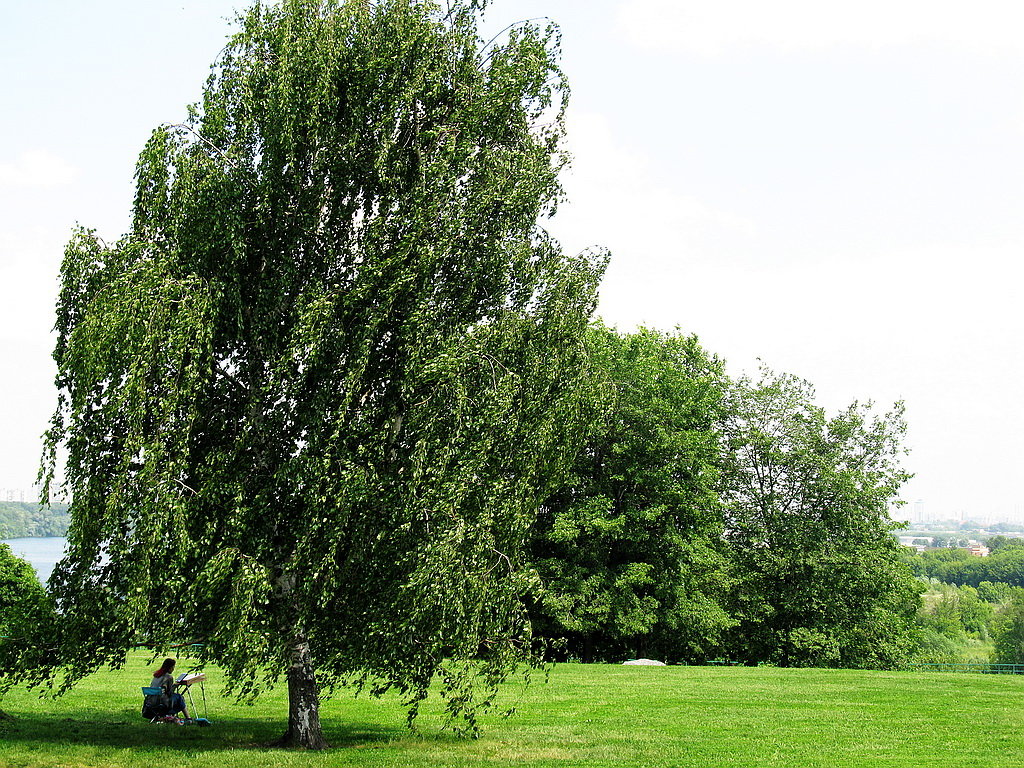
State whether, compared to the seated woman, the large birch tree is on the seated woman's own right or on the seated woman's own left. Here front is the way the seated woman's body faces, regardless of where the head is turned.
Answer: on the seated woman's own right

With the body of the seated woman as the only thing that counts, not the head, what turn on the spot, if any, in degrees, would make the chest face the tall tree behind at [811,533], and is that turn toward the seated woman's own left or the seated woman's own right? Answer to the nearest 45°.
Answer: approximately 45° to the seated woman's own left

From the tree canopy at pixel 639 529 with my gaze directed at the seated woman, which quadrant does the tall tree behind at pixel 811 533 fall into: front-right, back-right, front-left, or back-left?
back-left

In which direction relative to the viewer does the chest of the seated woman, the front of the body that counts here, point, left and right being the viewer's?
facing to the right of the viewer

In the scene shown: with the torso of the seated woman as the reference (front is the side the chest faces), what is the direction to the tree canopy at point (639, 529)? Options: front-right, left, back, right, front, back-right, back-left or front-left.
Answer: front-left
